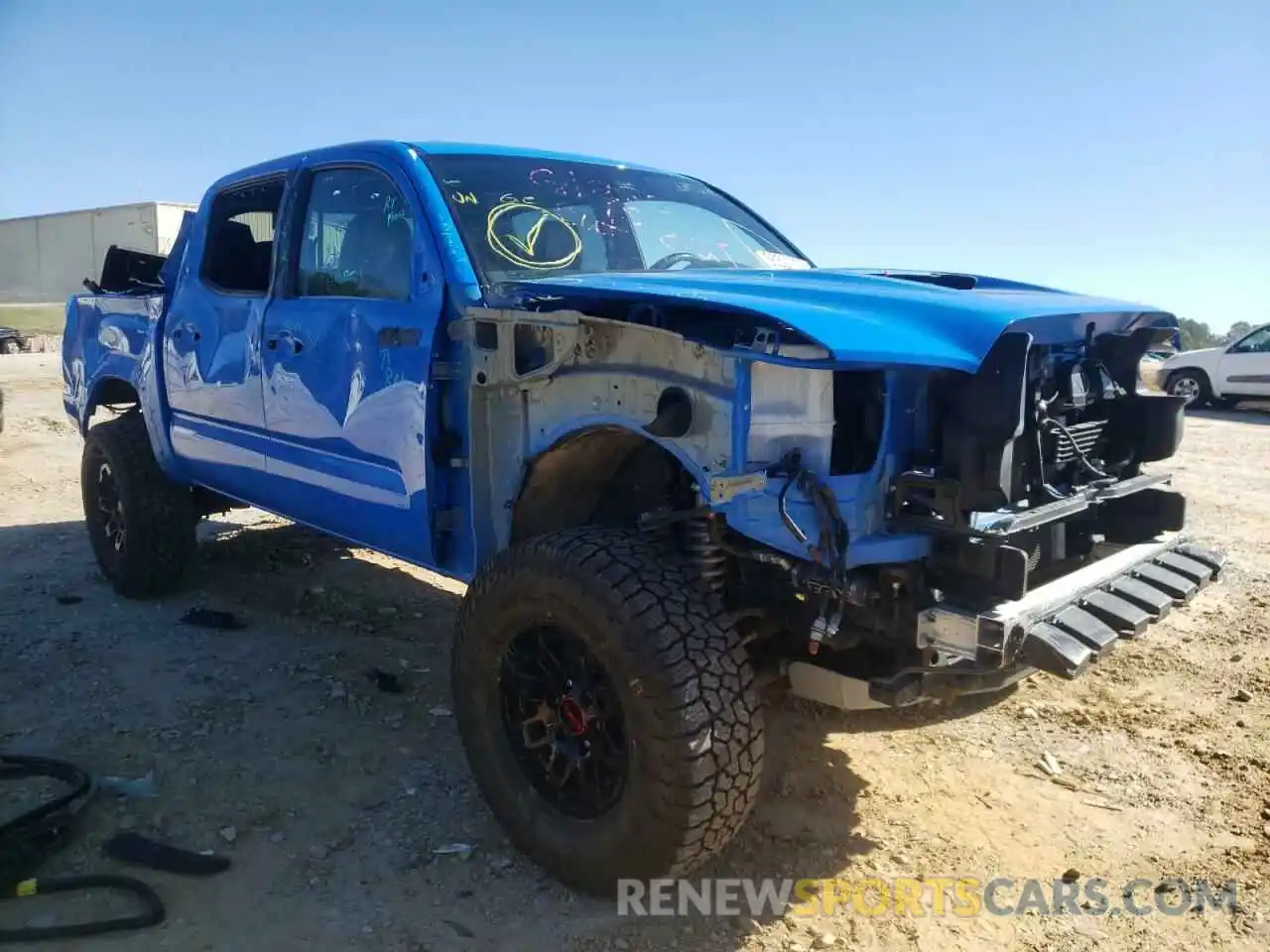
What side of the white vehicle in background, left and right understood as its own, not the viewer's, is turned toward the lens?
left

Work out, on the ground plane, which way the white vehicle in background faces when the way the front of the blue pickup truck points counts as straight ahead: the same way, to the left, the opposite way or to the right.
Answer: the opposite way

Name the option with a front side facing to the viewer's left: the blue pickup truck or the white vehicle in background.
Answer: the white vehicle in background

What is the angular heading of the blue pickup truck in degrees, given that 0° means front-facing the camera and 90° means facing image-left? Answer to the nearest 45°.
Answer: approximately 315°

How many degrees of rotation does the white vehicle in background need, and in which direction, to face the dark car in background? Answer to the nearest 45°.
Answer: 0° — it already faces it

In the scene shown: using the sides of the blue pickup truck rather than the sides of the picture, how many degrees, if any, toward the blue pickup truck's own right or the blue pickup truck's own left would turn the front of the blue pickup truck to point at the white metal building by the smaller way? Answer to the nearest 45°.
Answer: approximately 180°

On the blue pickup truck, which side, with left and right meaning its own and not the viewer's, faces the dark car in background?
back

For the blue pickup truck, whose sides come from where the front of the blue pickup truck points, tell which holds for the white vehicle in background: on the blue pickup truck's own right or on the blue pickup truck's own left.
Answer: on the blue pickup truck's own left

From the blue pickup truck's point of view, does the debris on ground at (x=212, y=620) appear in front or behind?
behind
